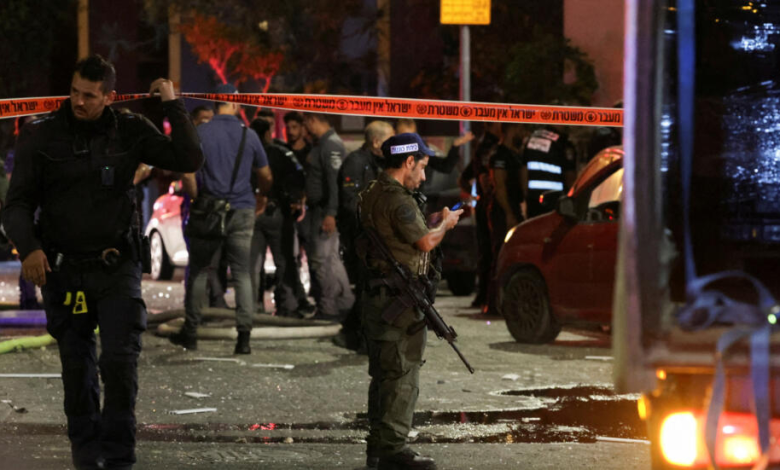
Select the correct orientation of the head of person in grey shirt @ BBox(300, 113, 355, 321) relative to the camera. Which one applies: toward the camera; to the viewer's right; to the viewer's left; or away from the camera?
to the viewer's left

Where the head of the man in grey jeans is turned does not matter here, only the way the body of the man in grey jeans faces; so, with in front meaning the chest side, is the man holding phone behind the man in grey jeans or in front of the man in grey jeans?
behind

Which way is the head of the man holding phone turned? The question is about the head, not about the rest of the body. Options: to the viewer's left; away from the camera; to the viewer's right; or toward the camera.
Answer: to the viewer's right

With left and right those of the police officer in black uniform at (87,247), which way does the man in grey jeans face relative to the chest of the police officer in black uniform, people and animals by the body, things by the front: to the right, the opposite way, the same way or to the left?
the opposite way

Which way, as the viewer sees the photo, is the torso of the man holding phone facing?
to the viewer's right

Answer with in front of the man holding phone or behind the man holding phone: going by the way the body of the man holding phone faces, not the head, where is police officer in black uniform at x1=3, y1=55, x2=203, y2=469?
behind

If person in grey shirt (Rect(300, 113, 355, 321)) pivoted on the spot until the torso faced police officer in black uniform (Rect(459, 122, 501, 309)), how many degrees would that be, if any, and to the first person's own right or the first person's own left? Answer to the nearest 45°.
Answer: approximately 135° to the first person's own right

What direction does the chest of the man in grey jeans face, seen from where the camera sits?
away from the camera

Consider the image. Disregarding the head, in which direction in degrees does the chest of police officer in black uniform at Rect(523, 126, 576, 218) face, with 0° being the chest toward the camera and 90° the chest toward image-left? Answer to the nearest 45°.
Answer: approximately 180°

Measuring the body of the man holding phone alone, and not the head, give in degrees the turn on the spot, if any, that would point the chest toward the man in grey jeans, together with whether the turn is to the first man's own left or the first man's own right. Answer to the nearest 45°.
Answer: approximately 90° to the first man's own left

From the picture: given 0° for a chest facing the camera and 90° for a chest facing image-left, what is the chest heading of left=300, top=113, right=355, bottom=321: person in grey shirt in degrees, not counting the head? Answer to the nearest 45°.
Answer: approximately 90°
